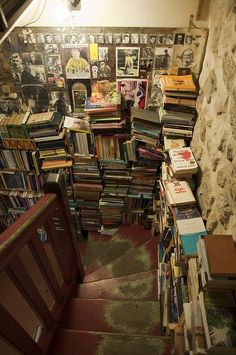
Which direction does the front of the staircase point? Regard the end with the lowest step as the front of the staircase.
away from the camera

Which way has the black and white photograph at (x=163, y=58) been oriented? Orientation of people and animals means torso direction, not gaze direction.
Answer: toward the camera

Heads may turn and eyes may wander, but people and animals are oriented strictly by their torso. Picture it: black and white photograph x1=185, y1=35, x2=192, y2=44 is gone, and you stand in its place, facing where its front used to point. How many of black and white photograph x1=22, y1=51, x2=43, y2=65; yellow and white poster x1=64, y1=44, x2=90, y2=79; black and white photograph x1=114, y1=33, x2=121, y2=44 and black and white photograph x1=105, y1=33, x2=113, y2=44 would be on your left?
0

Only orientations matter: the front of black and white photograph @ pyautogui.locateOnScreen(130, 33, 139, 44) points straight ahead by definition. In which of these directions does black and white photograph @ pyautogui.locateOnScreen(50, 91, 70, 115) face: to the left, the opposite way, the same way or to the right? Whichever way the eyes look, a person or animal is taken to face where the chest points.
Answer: the same way

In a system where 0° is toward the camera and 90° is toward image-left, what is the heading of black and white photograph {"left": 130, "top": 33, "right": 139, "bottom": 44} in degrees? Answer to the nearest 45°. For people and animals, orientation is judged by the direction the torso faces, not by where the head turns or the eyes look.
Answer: approximately 0°

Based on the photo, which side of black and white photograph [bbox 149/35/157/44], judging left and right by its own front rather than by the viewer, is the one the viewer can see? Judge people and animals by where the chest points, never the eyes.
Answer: front

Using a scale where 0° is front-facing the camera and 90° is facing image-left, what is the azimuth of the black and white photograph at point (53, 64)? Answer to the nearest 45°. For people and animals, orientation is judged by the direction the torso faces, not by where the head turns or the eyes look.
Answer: approximately 0°

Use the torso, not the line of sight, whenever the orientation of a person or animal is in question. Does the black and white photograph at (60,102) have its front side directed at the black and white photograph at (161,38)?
no

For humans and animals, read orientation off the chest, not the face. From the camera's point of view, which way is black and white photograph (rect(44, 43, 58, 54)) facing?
toward the camera

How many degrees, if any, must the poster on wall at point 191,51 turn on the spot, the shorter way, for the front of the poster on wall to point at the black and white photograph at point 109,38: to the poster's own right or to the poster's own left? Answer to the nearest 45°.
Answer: approximately 90° to the poster's own right

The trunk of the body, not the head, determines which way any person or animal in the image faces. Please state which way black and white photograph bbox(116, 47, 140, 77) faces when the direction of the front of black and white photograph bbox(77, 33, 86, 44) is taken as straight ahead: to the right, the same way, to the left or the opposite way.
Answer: the same way

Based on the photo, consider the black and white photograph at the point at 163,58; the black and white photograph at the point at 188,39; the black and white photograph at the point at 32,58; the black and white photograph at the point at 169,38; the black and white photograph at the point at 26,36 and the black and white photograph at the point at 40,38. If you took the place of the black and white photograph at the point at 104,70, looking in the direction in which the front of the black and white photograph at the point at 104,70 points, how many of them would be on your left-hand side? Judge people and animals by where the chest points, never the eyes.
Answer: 3

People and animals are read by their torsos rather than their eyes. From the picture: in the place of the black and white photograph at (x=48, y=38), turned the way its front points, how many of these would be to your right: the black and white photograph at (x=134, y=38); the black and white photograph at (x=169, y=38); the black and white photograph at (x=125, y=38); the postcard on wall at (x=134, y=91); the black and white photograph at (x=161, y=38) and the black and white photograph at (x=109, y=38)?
0

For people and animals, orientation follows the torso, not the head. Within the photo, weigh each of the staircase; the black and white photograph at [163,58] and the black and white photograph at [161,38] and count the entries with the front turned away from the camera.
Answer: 1

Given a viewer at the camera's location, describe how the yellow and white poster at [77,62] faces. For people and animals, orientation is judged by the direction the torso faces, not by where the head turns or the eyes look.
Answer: facing the viewer

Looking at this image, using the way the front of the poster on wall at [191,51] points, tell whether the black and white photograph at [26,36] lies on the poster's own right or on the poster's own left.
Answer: on the poster's own right
